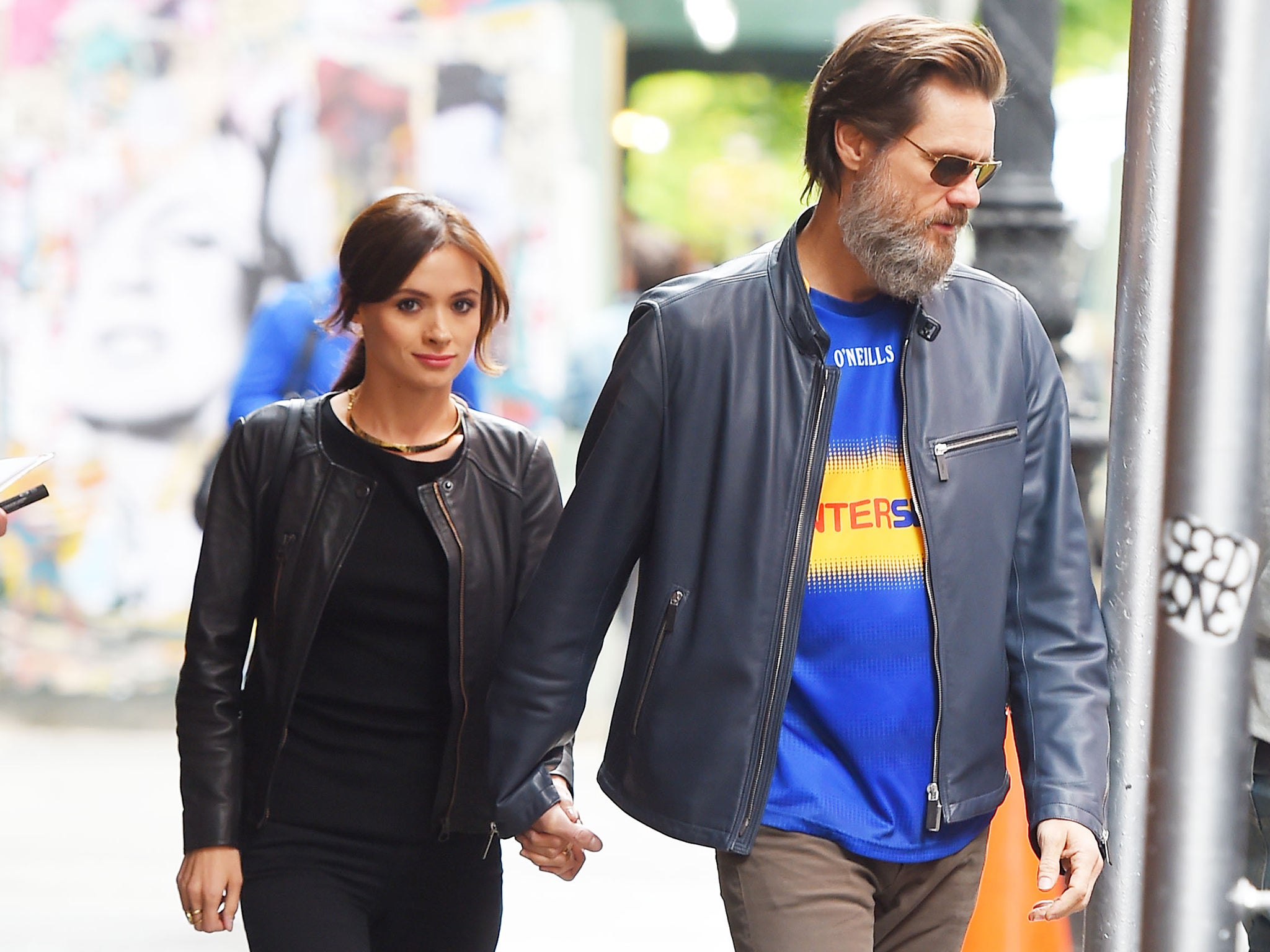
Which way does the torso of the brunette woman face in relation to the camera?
toward the camera

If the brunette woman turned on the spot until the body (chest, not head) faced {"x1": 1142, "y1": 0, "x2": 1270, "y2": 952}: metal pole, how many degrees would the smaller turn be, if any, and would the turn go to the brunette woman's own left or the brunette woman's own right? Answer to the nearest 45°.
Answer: approximately 45° to the brunette woman's own left

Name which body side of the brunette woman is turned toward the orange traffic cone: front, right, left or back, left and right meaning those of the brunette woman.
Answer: left

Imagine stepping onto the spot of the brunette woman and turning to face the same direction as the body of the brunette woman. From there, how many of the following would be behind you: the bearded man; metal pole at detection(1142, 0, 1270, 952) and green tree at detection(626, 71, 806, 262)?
1

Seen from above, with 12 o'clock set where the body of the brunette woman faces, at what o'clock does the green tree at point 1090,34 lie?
The green tree is roughly at 7 o'clock from the brunette woman.

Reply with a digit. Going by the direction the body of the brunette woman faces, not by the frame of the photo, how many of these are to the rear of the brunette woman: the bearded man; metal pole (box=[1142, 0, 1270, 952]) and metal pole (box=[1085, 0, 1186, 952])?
0

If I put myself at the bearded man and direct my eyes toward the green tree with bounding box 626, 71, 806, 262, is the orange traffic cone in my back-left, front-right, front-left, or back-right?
front-right

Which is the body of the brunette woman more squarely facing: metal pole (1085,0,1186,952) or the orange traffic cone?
the metal pole

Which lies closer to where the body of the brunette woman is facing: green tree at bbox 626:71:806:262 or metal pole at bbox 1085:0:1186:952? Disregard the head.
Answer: the metal pole

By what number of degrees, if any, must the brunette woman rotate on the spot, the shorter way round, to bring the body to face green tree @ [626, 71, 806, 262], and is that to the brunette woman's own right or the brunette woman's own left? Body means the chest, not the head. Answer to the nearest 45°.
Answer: approximately 180°

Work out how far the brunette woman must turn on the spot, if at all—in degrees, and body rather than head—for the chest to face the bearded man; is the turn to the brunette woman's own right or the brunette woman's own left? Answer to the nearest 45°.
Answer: approximately 45° to the brunette woman's own left

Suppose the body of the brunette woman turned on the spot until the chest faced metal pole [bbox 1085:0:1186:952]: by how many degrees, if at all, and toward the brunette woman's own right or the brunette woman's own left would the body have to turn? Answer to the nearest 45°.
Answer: approximately 45° to the brunette woman's own left
